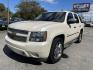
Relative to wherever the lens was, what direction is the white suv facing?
facing the viewer and to the left of the viewer
